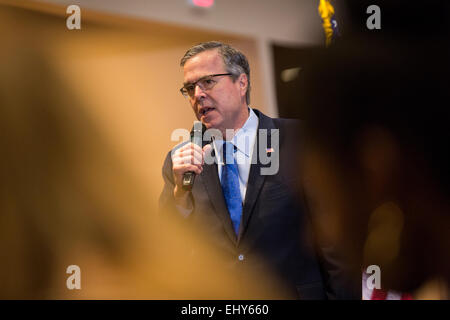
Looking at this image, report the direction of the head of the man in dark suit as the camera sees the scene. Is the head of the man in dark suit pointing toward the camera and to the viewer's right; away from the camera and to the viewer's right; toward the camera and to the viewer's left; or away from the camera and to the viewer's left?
toward the camera and to the viewer's left

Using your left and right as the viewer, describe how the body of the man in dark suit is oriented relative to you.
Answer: facing the viewer and to the left of the viewer

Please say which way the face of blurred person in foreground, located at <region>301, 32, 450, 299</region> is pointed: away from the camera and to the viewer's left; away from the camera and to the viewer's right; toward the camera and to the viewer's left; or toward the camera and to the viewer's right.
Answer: away from the camera and to the viewer's left
